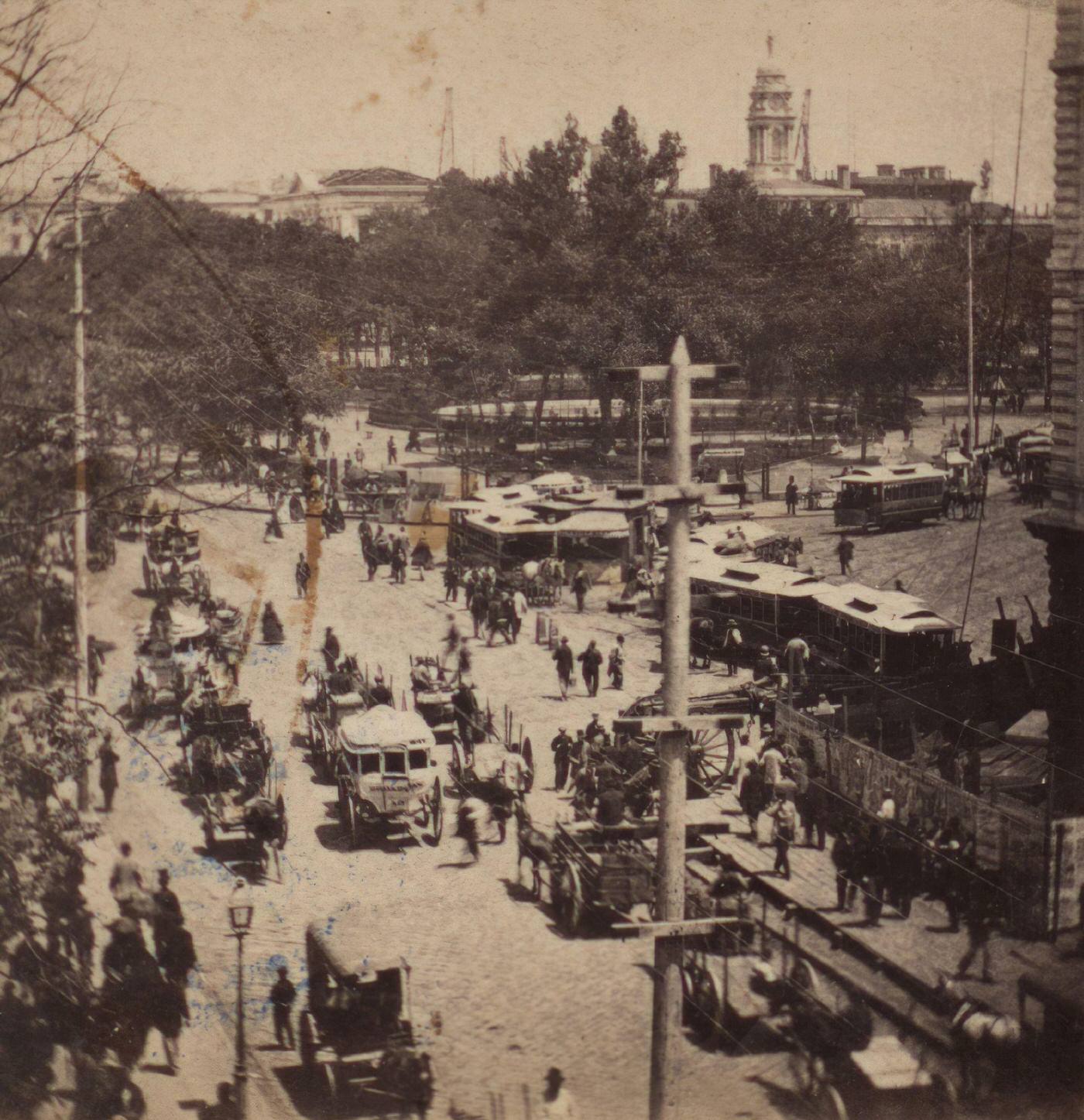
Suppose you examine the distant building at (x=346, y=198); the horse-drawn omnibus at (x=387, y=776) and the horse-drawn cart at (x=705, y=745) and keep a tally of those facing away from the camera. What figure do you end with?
1

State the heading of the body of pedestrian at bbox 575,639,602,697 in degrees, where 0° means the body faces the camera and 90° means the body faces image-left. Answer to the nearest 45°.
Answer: approximately 180°

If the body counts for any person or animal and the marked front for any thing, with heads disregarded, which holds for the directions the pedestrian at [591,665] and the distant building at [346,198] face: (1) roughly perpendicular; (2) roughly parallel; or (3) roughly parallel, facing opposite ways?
roughly parallel, facing opposite ways

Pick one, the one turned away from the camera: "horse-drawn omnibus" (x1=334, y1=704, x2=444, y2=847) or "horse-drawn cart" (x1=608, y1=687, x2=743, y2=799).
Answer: the horse-drawn omnibus

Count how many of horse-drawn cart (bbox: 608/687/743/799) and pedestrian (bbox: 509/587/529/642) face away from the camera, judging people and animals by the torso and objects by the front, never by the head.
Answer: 1

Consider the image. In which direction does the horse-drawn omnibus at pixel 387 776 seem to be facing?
away from the camera

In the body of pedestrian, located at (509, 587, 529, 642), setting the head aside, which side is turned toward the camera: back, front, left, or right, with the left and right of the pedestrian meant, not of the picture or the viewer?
back

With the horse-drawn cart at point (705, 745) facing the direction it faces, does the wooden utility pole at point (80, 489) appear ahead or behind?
ahead

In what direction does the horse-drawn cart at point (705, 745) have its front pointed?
to the viewer's left

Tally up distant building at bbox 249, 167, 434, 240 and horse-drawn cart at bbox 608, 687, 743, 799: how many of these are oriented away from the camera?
0

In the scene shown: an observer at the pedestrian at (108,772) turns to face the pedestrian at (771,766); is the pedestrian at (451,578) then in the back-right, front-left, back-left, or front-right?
front-left

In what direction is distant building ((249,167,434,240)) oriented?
toward the camera
